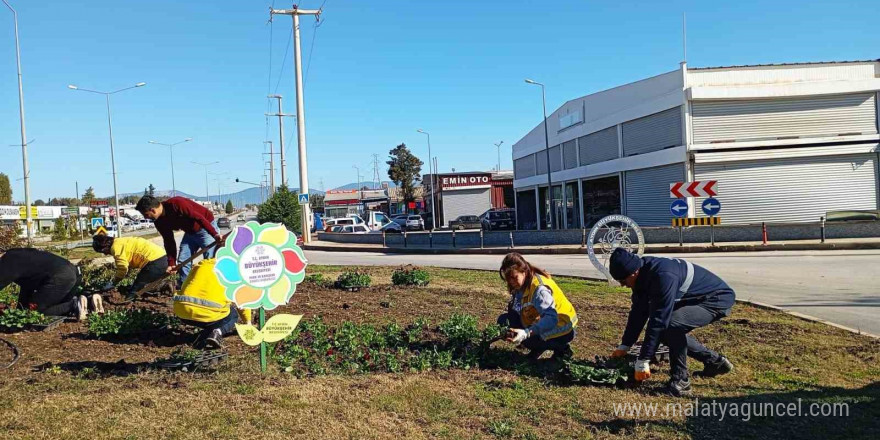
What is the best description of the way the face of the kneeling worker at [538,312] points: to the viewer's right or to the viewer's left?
to the viewer's left

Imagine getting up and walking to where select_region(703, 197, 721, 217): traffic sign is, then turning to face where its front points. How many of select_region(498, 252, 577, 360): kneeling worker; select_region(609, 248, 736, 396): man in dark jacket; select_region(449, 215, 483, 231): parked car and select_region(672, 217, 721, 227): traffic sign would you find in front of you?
2

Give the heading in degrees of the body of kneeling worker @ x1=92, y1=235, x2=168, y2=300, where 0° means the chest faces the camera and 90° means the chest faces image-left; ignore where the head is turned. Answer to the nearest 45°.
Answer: approximately 90°

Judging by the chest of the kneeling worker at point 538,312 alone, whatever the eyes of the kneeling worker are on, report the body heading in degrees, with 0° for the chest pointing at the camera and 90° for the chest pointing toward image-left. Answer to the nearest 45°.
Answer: approximately 45°

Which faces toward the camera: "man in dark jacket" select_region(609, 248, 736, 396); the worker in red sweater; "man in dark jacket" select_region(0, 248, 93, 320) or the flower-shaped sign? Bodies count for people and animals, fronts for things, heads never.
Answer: the flower-shaped sign

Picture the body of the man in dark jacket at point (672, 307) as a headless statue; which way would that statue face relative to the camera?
to the viewer's left

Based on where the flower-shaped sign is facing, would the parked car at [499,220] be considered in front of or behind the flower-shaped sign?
behind

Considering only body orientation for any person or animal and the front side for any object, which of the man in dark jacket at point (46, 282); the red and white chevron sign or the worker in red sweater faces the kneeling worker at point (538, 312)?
the red and white chevron sign

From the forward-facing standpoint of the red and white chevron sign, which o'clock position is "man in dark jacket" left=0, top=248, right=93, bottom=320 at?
The man in dark jacket is roughly at 1 o'clock from the red and white chevron sign.

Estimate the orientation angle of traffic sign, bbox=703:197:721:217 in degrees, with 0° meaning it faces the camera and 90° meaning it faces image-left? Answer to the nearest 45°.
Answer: approximately 0°

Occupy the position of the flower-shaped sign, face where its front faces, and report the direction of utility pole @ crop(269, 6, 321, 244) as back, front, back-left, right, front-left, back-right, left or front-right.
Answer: back

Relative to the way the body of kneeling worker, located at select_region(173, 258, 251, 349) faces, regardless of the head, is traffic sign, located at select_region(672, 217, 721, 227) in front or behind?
in front

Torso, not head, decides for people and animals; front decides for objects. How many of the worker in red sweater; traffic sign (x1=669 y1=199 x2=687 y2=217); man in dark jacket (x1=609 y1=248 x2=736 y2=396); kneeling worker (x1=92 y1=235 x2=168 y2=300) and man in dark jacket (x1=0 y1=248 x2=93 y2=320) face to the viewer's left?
4

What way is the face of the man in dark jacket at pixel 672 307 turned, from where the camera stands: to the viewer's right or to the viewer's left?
to the viewer's left

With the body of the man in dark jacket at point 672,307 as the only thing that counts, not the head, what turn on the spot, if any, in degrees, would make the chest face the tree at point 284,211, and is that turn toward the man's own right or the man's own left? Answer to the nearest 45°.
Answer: approximately 45° to the man's own right

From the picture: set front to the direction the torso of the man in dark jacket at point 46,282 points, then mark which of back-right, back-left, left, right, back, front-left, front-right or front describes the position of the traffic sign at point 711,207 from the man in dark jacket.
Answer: back
